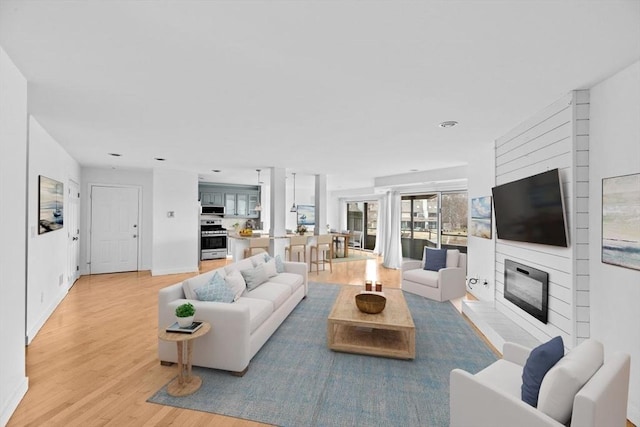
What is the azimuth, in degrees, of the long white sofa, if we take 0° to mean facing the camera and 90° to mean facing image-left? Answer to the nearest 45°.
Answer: approximately 315°

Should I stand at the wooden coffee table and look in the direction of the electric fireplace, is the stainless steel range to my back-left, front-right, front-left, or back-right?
back-left

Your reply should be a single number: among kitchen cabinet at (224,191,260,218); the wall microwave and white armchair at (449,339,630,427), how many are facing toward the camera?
2

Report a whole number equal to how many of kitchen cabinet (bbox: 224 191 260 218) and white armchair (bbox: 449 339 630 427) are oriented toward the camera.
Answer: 1

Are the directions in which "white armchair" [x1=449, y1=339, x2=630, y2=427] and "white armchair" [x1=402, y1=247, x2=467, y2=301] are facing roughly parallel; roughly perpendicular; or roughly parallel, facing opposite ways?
roughly perpendicular

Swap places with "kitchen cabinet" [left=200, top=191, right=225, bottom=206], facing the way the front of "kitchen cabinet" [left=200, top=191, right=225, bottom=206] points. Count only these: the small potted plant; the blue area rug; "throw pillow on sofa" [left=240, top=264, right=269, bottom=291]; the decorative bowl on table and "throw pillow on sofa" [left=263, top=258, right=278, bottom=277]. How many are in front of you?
5

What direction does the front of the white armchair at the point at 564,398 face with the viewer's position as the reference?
facing away from the viewer and to the left of the viewer

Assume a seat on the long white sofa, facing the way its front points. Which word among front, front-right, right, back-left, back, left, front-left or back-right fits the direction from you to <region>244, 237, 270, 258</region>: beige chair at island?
back-left

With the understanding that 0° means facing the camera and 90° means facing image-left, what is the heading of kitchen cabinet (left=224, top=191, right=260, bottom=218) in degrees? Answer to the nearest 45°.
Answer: approximately 0°

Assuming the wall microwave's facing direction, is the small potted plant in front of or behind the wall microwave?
in front
